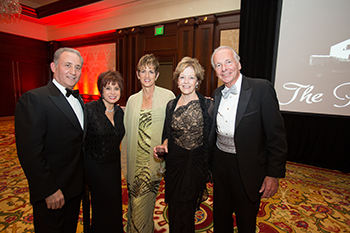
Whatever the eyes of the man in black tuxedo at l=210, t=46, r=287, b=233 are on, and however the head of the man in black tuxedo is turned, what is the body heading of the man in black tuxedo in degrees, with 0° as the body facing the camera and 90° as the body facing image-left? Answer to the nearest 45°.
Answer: approximately 45°

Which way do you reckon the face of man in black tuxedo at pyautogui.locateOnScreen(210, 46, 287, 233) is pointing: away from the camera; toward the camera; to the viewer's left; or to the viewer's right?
toward the camera

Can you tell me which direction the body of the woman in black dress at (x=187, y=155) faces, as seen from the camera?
toward the camera

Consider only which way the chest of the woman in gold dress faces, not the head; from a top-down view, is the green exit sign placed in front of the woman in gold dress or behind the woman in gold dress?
behind

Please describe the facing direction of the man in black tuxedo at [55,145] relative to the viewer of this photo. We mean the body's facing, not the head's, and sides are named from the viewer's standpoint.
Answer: facing the viewer and to the right of the viewer

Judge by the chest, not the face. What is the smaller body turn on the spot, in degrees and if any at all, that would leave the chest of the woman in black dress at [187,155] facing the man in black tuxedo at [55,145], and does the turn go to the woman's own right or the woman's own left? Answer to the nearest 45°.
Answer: approximately 45° to the woman's own right

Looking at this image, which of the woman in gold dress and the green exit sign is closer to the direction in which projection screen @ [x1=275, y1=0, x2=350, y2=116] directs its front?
the woman in gold dress

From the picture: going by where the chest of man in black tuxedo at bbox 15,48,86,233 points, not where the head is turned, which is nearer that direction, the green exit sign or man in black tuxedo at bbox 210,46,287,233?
the man in black tuxedo

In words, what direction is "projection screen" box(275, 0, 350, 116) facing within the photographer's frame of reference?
facing the viewer

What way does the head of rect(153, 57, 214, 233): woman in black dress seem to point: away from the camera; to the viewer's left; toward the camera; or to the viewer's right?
toward the camera

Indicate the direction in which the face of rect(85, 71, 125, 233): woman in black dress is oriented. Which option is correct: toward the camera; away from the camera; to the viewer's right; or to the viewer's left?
toward the camera

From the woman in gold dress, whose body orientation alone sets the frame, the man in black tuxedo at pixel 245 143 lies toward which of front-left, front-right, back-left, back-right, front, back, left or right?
front-left

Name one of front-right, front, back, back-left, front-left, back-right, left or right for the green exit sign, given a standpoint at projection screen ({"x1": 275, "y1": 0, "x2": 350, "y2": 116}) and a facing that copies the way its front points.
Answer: right
